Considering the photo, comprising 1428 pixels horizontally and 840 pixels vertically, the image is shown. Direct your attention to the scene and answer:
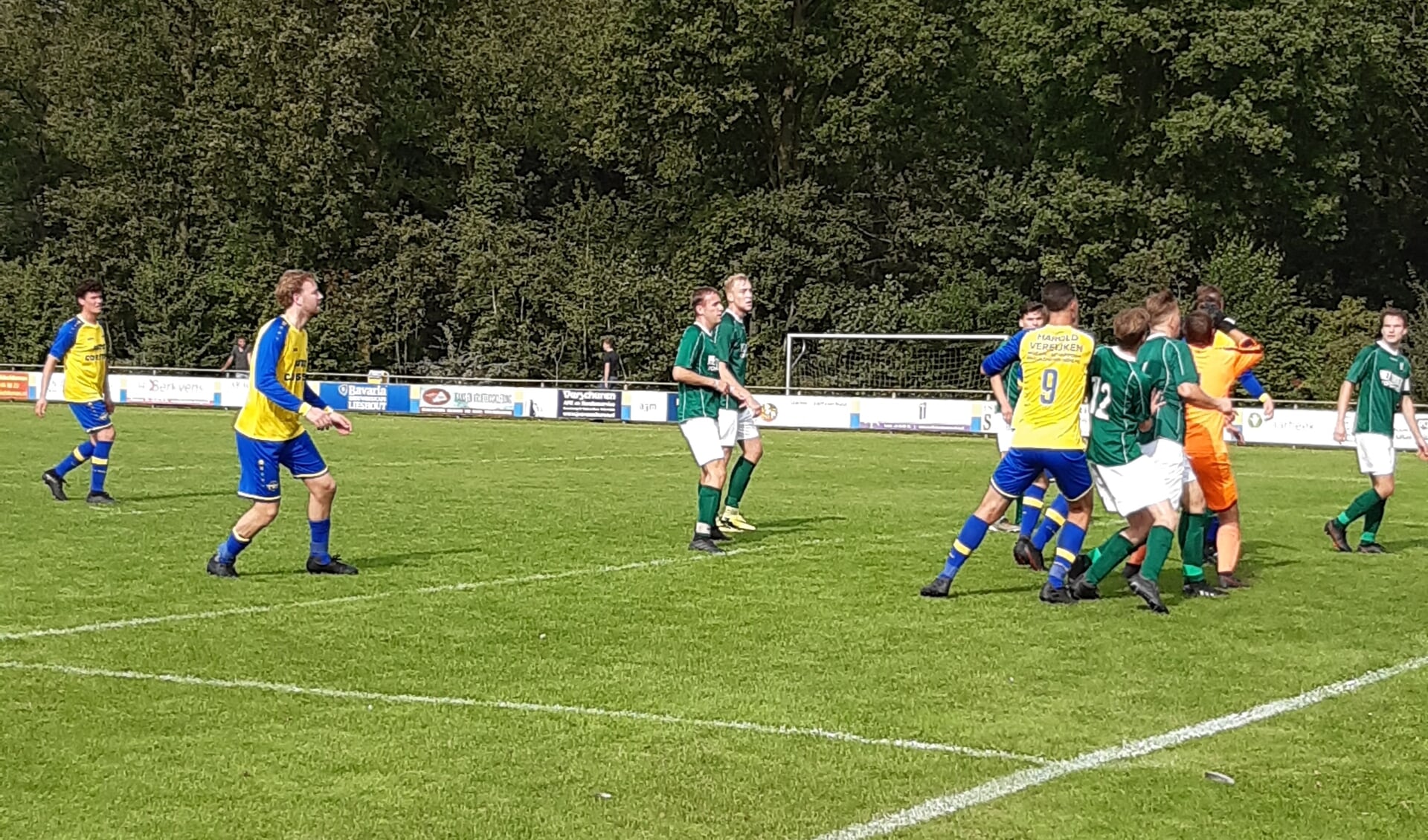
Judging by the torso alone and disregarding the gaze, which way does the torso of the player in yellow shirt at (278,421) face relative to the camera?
to the viewer's right

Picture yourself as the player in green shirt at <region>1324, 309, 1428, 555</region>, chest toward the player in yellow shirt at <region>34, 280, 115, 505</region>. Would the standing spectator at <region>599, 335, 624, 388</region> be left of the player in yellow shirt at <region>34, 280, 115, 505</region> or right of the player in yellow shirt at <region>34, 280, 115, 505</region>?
right

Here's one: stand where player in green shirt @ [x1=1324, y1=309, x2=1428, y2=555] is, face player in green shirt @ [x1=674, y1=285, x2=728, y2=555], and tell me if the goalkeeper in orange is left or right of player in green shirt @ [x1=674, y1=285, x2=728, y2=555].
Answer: left

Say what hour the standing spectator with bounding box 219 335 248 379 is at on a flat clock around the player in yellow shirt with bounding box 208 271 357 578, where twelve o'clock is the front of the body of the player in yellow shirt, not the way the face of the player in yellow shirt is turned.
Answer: The standing spectator is roughly at 9 o'clock from the player in yellow shirt.

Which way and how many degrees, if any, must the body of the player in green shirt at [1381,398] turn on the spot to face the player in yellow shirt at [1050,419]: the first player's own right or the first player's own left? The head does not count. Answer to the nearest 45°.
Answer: approximately 90° to the first player's own right

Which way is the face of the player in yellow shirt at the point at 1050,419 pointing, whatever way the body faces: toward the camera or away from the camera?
away from the camera

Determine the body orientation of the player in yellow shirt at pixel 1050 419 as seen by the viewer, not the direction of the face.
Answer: away from the camera

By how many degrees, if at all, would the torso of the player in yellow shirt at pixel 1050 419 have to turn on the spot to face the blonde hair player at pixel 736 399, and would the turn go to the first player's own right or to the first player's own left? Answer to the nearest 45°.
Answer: approximately 45° to the first player's own left

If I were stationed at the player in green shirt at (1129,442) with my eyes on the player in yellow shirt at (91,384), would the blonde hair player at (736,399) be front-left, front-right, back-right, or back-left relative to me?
front-right

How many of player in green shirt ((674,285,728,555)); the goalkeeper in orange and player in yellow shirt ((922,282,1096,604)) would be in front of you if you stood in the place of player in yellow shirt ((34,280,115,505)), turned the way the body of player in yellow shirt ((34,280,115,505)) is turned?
3

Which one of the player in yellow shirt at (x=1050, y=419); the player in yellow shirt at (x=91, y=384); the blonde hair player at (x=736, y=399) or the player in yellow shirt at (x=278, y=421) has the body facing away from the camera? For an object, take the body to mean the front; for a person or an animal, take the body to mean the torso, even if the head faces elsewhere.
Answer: the player in yellow shirt at (x=1050, y=419)

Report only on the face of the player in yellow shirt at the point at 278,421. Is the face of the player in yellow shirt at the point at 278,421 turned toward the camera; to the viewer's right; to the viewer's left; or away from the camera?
to the viewer's right

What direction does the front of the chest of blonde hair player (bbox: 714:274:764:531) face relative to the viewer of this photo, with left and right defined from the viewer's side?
facing the viewer and to the right of the viewer

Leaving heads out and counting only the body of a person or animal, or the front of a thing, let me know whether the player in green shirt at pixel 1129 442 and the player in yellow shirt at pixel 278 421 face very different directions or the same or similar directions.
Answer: same or similar directions

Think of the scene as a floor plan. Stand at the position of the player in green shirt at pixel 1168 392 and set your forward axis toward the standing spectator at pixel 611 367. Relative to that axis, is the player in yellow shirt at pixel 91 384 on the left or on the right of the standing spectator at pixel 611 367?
left
